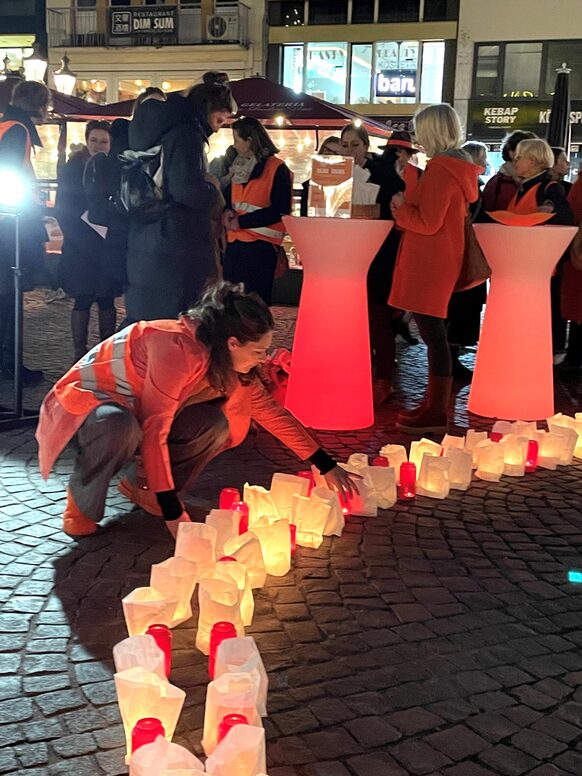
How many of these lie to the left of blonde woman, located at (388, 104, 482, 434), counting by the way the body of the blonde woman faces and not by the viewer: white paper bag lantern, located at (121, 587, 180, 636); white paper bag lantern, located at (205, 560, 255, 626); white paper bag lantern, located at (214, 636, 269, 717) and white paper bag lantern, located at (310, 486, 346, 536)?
4

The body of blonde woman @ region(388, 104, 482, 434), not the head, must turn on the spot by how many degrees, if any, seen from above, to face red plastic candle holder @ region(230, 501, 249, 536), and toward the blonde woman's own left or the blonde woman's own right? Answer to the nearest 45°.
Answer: approximately 90° to the blonde woman's own left

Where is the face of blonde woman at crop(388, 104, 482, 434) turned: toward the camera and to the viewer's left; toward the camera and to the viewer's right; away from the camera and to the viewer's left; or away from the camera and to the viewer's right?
away from the camera and to the viewer's left

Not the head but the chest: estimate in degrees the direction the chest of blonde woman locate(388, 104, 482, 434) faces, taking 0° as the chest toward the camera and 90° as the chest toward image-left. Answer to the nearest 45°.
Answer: approximately 90°

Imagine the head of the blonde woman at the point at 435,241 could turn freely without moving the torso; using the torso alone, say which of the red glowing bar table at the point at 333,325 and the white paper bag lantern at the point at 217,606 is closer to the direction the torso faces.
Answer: the red glowing bar table

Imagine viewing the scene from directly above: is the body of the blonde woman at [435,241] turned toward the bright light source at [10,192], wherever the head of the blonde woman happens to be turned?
yes

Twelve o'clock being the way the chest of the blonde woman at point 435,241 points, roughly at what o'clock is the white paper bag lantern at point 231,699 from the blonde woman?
The white paper bag lantern is roughly at 9 o'clock from the blonde woman.

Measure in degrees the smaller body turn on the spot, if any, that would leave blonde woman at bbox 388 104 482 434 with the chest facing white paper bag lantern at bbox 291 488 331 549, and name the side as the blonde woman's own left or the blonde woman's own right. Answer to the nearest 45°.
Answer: approximately 90° to the blonde woman's own left

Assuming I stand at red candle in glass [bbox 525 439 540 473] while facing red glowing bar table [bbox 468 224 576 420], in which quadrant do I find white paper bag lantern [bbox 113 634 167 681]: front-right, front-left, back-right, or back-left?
back-left
